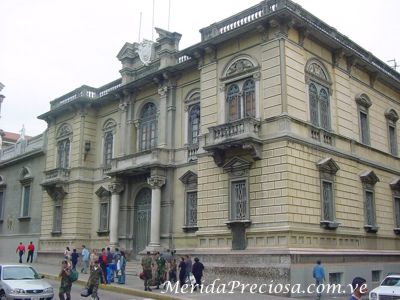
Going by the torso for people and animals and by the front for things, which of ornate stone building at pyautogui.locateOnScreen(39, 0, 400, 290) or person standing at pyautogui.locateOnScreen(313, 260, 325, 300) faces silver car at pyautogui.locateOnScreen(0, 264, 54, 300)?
the ornate stone building

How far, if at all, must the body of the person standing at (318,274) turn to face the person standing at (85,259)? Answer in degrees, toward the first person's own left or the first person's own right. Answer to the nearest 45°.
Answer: approximately 45° to the first person's own left

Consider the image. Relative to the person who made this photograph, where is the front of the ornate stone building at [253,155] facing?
facing the viewer and to the left of the viewer

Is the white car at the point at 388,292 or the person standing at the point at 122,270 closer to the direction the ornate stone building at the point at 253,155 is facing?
the person standing

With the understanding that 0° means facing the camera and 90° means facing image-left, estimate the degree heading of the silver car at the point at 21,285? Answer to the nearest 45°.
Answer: approximately 315°

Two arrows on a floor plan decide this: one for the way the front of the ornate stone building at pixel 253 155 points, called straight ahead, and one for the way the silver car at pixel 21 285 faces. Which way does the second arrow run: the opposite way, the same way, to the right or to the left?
to the left

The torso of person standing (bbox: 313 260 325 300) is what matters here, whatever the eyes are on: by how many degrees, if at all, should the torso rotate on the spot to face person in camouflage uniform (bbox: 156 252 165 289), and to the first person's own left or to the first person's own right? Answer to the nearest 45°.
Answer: approximately 90° to the first person's own left

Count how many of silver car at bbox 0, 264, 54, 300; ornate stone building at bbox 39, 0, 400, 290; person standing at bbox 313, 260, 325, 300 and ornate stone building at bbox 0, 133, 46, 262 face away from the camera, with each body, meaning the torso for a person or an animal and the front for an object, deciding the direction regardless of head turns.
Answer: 1

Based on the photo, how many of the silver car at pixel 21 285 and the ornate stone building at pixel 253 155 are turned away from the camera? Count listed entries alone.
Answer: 0

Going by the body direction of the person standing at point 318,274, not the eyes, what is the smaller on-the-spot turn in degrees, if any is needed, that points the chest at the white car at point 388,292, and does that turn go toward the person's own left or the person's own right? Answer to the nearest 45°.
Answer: approximately 135° to the person's own right

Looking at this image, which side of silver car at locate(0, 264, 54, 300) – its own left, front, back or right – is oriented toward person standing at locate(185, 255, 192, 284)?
left

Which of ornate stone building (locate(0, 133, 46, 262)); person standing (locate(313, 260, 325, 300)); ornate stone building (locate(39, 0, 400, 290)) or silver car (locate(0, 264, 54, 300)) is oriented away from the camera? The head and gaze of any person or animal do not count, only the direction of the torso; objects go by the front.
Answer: the person standing

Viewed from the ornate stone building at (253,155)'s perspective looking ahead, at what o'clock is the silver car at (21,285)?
The silver car is roughly at 12 o'clock from the ornate stone building.

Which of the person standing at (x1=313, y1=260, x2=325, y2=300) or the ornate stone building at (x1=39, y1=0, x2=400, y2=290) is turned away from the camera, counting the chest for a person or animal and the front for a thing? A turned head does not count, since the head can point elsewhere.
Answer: the person standing
